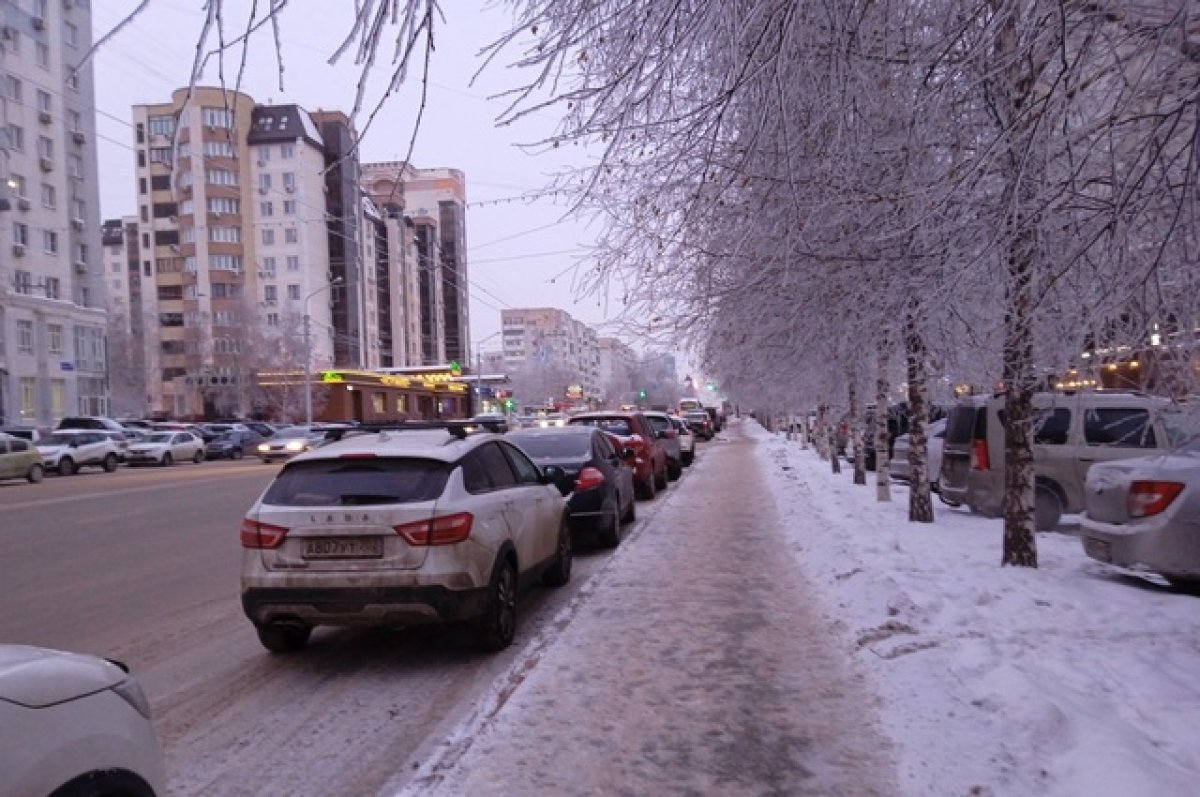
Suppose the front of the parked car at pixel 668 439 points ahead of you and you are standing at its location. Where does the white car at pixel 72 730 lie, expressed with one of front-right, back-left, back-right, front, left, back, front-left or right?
back

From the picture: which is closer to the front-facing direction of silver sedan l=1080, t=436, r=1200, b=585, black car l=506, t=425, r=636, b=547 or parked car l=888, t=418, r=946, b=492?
the parked car

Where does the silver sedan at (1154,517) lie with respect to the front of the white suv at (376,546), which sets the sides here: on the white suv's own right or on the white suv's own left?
on the white suv's own right

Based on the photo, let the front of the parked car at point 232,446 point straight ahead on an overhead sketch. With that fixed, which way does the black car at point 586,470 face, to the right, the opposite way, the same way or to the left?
the opposite way

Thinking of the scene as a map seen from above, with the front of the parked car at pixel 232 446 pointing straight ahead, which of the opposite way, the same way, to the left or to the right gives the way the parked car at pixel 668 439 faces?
the opposite way

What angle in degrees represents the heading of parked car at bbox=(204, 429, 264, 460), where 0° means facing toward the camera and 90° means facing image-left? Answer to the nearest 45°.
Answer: approximately 45°

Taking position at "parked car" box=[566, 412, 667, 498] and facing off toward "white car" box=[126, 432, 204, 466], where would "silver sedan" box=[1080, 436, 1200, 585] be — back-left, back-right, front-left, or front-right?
back-left

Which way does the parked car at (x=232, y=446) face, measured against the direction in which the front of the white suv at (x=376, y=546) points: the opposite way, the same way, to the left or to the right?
the opposite way

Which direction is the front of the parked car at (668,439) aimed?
away from the camera

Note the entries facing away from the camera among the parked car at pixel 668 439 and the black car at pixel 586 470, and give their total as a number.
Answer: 2

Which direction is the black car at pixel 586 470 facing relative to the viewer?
away from the camera

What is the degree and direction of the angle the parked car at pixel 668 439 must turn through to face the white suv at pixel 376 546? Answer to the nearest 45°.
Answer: approximately 180°
